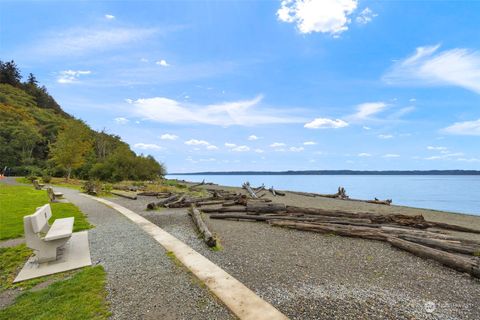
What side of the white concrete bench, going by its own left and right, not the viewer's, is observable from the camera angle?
right

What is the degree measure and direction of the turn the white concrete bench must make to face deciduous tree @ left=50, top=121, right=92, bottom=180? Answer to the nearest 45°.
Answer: approximately 90° to its left

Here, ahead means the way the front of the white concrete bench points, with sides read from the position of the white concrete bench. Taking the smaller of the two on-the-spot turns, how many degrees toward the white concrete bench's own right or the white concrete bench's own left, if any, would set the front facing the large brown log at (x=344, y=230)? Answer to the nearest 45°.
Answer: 0° — it already faces it

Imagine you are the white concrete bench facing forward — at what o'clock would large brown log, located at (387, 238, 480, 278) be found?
The large brown log is roughly at 1 o'clock from the white concrete bench.

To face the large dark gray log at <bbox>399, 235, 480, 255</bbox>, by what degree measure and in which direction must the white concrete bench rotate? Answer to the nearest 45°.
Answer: approximately 45° to its right

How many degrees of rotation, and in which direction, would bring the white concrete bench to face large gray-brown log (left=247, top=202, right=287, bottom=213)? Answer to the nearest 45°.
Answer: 0° — it already faces it

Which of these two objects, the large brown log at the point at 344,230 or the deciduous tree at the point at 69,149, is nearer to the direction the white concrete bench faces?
the large brown log
